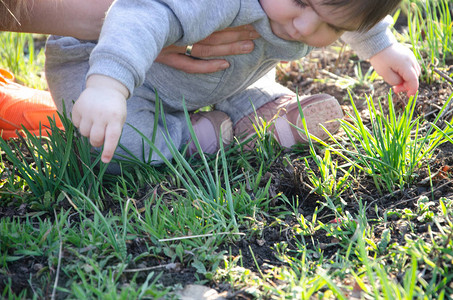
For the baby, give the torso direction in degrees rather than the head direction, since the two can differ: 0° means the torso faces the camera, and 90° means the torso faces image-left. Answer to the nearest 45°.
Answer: approximately 315°

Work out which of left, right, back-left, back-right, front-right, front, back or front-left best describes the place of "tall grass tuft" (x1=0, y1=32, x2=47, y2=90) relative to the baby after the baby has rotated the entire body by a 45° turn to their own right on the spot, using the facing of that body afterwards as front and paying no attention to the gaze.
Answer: back-right

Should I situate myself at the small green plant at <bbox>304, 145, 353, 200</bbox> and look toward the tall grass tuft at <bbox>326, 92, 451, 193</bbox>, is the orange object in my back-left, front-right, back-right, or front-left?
back-left

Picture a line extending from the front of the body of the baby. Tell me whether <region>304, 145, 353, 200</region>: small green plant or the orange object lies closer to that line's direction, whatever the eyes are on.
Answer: the small green plant

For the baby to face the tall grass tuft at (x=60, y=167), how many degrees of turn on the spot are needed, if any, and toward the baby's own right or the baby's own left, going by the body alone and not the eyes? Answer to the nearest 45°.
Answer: approximately 90° to the baby's own right

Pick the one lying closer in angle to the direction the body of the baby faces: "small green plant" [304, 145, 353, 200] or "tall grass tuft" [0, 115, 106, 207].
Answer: the small green plant

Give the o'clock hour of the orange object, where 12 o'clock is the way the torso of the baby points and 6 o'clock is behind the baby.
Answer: The orange object is roughly at 5 o'clock from the baby.
